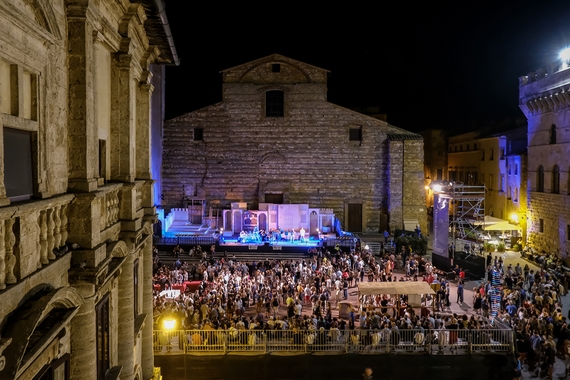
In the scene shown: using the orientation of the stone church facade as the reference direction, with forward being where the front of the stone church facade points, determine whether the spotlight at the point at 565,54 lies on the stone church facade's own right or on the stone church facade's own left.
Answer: on the stone church facade's own left

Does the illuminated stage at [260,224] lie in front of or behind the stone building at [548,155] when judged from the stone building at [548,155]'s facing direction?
in front

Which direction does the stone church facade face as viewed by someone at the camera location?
facing the viewer

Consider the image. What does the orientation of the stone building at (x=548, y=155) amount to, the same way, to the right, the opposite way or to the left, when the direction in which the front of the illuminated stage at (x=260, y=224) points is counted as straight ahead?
to the right

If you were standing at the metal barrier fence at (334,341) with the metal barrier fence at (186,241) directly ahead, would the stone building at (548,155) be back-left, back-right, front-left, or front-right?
front-right

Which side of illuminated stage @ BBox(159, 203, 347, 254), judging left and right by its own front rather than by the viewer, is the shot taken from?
front

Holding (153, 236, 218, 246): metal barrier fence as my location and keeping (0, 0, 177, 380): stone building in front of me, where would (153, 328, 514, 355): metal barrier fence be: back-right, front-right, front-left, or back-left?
front-left

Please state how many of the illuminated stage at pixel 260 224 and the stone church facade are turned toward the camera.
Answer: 2

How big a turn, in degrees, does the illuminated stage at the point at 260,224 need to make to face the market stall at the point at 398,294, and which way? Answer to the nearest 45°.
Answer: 0° — it already faces it

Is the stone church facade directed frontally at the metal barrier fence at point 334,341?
yes

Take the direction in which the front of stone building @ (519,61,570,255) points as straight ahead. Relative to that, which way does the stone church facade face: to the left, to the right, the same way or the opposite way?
to the left

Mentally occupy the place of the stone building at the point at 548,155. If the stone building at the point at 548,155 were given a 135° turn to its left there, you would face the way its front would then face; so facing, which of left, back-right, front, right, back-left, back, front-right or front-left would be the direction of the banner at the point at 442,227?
back-right

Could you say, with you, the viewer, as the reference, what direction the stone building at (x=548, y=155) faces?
facing the viewer and to the left of the viewer

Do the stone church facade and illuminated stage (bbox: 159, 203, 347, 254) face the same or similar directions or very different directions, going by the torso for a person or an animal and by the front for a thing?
same or similar directions

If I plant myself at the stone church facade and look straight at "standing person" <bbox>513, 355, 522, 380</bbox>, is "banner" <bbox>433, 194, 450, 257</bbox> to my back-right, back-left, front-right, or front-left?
front-left

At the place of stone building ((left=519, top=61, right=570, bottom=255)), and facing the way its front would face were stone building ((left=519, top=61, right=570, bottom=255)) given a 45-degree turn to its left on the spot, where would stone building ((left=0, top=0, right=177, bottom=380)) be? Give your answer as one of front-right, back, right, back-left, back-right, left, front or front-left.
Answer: front

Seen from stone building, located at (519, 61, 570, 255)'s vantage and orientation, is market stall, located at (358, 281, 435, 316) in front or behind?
in front

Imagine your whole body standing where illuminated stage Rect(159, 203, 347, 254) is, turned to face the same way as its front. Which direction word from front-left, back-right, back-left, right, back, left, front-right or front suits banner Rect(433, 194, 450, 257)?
front-left

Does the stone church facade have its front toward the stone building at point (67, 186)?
yes
